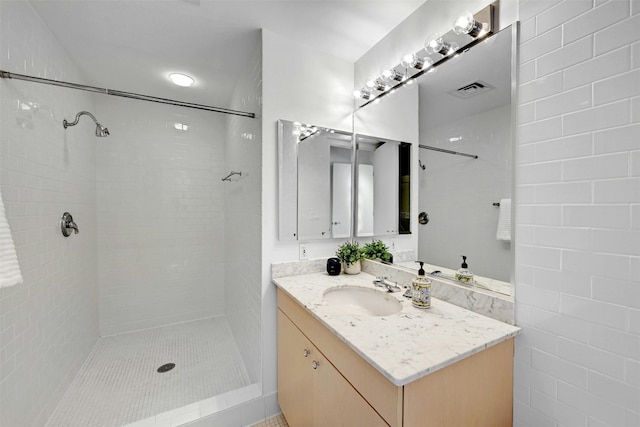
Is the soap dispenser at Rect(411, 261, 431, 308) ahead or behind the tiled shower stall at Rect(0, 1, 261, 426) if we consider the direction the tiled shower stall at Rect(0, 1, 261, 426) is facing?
ahead

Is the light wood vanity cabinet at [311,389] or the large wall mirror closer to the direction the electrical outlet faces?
the light wood vanity cabinet

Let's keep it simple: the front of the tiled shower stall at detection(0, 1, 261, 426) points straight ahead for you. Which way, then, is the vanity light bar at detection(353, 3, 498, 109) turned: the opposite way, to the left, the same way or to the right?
to the right

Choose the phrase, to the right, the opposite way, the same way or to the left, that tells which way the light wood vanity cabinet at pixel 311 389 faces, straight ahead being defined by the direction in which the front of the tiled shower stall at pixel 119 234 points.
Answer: to the right

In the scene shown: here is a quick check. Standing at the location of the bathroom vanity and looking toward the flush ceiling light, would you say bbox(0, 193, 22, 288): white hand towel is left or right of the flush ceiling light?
left

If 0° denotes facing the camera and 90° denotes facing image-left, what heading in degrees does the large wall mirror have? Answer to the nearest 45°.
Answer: approximately 45°

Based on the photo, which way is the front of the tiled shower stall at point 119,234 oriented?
toward the camera

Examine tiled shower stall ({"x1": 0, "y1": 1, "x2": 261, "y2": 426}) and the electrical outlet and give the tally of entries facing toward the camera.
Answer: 2

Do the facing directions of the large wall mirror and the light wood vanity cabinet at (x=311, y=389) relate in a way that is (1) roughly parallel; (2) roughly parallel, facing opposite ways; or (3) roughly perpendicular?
roughly parallel

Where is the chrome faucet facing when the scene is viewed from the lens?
facing the viewer and to the left of the viewer

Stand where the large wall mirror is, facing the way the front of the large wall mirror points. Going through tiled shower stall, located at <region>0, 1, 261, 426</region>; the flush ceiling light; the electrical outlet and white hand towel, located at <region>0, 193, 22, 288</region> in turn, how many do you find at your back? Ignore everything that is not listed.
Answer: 0

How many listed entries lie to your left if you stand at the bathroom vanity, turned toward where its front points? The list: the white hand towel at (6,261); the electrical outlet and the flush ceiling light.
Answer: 0
